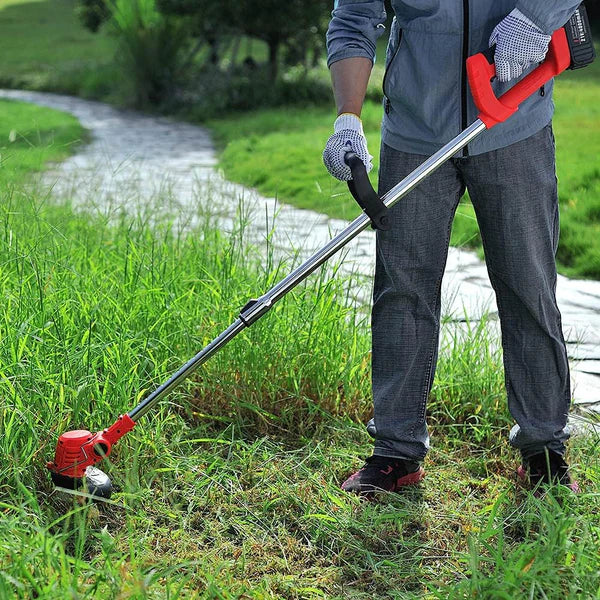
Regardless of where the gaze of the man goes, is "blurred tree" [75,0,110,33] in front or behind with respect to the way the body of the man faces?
behind

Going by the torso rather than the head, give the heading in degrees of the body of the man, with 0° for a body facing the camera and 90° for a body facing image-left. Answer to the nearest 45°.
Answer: approximately 0°
